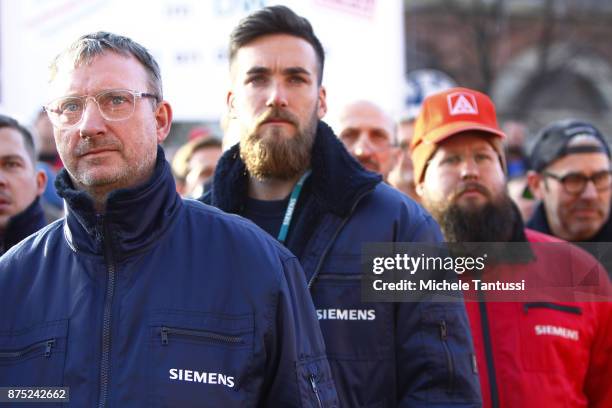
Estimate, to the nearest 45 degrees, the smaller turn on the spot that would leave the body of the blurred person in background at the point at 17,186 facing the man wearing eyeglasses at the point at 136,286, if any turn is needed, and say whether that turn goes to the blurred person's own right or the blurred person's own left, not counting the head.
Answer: approximately 45° to the blurred person's own left

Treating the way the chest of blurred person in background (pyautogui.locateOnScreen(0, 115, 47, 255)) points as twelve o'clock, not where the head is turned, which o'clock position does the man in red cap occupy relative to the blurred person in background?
The man in red cap is roughly at 8 o'clock from the blurred person in background.

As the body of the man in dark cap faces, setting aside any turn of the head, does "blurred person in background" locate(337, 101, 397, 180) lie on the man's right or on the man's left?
on the man's right

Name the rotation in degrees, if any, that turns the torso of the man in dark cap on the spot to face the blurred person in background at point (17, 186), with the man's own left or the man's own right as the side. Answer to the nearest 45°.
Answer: approximately 90° to the man's own right

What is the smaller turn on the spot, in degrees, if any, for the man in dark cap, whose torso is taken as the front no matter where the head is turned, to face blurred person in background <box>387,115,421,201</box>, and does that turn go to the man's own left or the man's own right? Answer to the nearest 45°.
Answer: approximately 135° to the man's own right

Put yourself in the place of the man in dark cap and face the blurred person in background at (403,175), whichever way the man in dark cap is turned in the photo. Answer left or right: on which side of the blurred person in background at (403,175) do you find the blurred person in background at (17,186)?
left
